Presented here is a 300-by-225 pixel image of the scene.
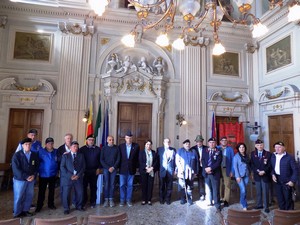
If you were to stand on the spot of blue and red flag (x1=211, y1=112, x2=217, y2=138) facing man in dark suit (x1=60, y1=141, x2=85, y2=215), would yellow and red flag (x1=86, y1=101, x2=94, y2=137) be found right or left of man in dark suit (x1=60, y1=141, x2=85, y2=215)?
right

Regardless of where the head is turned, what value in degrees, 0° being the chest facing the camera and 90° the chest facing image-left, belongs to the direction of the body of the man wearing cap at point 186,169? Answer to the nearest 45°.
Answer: approximately 0°

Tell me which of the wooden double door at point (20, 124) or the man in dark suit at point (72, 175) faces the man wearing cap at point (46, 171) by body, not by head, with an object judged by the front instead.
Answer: the wooden double door

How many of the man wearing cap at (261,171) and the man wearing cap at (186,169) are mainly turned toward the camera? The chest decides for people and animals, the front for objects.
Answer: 2

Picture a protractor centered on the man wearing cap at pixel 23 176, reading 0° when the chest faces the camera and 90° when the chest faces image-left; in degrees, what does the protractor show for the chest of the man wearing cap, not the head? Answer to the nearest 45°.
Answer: approximately 315°

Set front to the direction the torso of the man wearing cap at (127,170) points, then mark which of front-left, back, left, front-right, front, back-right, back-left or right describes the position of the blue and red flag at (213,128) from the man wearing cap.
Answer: back-left

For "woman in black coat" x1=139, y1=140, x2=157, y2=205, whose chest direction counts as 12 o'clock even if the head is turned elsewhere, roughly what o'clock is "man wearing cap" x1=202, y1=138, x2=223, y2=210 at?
The man wearing cap is roughly at 9 o'clock from the woman in black coat.

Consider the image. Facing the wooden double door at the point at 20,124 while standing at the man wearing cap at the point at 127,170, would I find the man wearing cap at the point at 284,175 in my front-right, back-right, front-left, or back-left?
back-right

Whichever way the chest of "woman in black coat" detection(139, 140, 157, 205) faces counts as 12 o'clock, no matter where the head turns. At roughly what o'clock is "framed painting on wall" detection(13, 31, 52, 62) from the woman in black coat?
The framed painting on wall is roughly at 4 o'clock from the woman in black coat.

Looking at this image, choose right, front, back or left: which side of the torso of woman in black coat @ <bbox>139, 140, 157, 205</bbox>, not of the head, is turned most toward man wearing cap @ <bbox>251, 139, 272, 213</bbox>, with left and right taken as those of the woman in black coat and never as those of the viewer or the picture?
left

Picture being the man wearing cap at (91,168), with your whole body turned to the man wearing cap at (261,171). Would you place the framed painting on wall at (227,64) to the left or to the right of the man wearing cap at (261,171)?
left

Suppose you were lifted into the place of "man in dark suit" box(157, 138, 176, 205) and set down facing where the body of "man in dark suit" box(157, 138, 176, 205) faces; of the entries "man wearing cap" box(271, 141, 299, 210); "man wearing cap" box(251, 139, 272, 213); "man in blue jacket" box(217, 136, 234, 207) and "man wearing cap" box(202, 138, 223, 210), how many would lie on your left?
4

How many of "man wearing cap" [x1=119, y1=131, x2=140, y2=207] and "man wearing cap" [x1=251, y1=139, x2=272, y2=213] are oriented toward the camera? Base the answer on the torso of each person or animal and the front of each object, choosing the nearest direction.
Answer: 2

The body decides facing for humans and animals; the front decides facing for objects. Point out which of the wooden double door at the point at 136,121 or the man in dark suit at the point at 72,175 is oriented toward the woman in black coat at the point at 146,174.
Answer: the wooden double door

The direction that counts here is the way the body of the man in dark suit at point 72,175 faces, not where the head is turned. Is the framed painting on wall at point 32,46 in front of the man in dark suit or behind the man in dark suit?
behind
